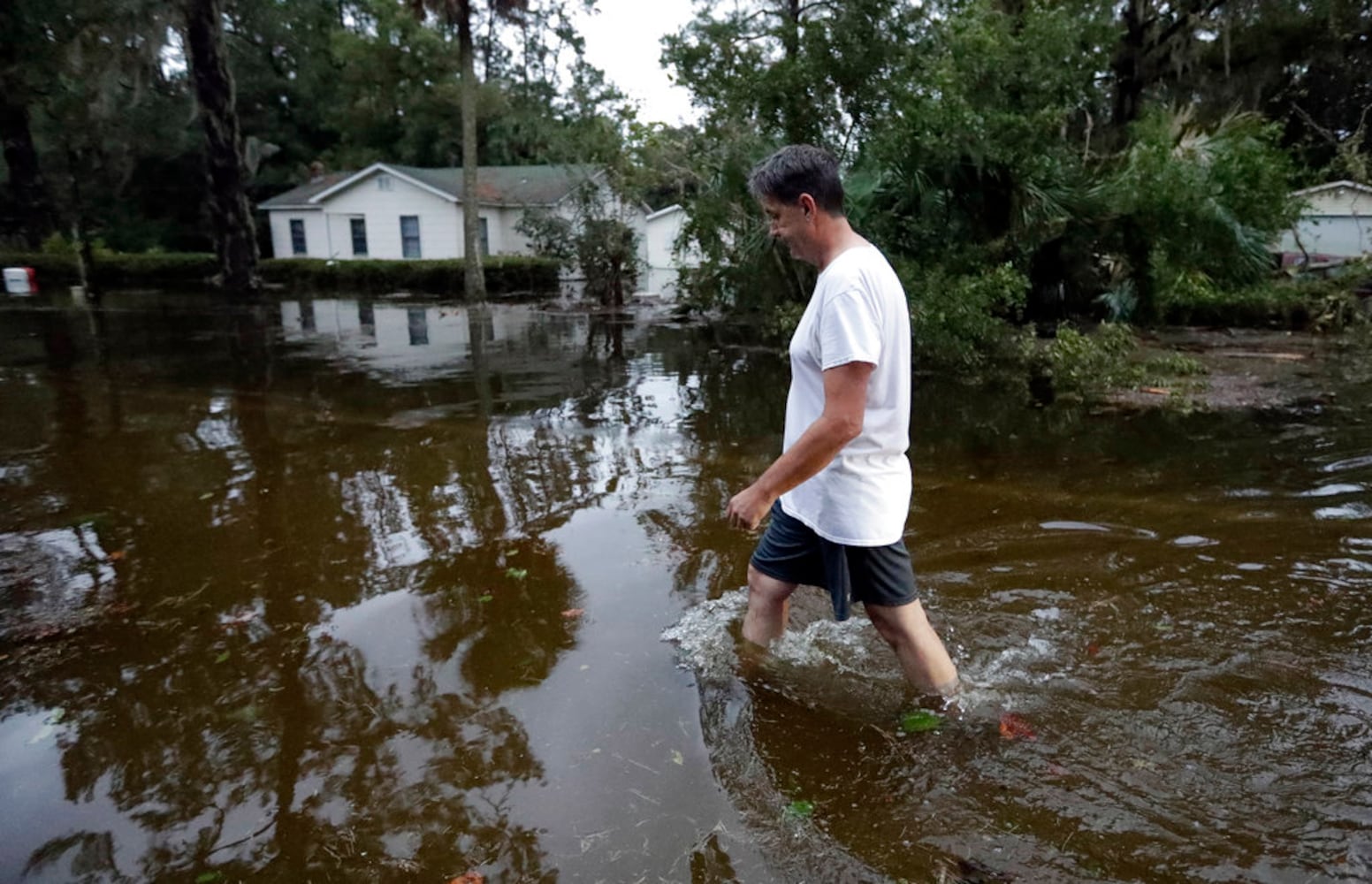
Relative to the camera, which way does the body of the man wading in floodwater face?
to the viewer's left

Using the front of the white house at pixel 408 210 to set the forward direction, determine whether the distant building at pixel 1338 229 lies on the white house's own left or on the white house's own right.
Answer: on the white house's own left

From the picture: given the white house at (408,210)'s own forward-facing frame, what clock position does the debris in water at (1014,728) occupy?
The debris in water is roughly at 12 o'clock from the white house.

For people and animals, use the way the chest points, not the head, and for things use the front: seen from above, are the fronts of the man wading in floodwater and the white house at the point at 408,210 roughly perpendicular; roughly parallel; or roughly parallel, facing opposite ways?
roughly perpendicular

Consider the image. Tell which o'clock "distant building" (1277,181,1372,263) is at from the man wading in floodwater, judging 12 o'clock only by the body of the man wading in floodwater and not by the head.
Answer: The distant building is roughly at 4 o'clock from the man wading in floodwater.

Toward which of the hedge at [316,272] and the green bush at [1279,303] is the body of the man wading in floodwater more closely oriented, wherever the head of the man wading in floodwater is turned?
the hedge

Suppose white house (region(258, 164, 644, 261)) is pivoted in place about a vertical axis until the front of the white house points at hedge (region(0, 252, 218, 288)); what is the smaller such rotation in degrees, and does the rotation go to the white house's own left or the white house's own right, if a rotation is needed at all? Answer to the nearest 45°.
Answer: approximately 90° to the white house's own right

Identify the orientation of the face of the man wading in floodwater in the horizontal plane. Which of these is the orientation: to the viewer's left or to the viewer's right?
to the viewer's left

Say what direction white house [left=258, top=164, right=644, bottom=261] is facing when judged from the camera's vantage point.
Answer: facing the viewer

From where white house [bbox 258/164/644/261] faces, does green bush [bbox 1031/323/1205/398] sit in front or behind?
in front

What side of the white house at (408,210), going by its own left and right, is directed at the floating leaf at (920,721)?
front
